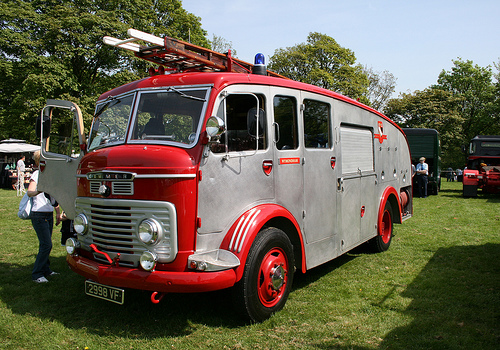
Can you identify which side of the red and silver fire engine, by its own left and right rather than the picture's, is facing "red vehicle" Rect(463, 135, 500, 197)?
back

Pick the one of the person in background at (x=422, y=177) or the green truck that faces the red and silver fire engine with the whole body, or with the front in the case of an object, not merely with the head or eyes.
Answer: the person in background

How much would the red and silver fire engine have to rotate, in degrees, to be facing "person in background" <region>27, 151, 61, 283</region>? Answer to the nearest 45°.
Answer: approximately 90° to its right

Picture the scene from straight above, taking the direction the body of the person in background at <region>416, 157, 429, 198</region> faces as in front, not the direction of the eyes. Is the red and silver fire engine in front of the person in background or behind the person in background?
in front
